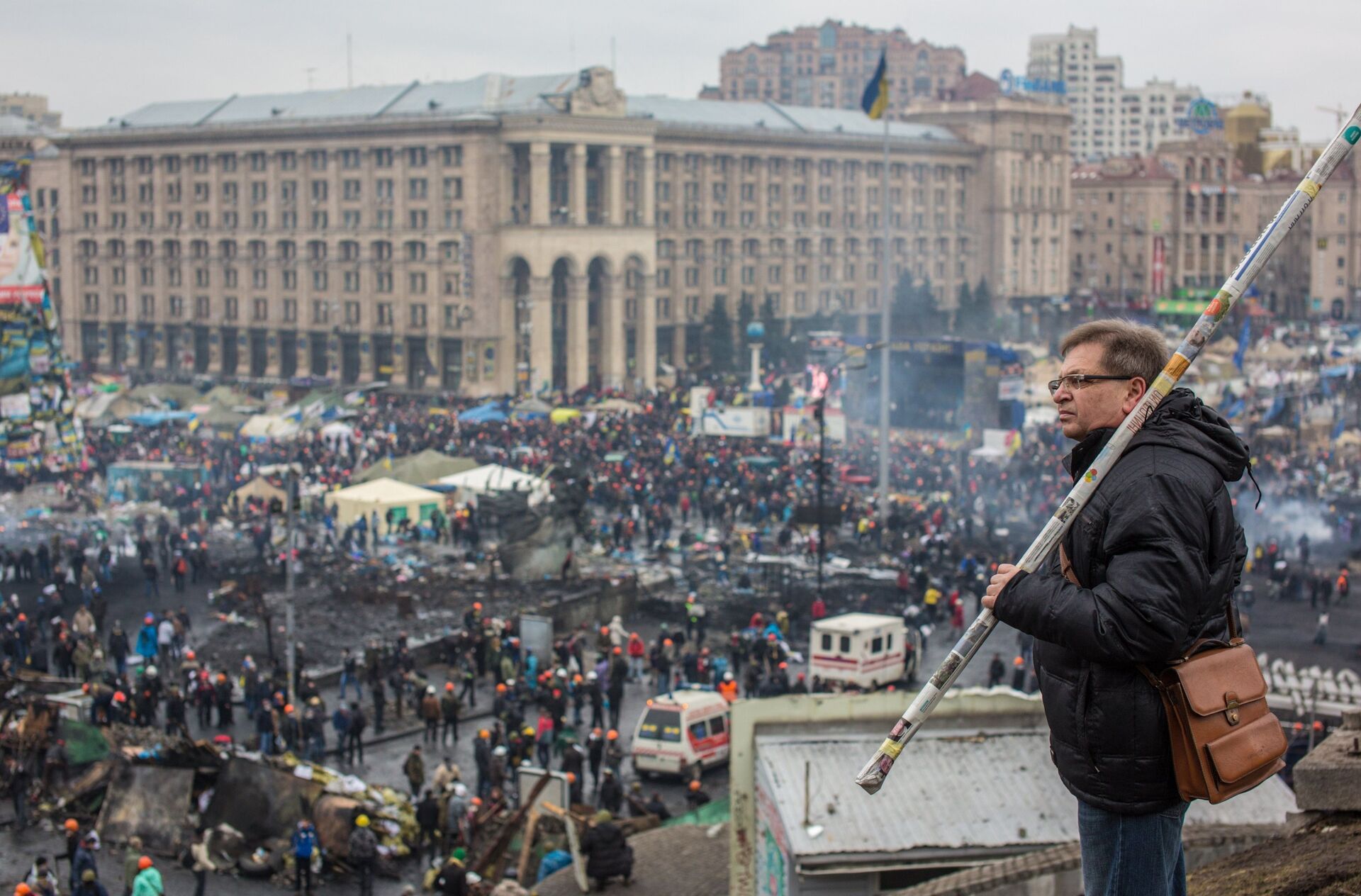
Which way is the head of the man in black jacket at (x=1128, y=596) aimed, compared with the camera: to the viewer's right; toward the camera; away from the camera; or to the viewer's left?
to the viewer's left

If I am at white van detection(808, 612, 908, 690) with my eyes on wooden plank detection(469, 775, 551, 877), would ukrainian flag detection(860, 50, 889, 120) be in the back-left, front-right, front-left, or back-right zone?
back-right

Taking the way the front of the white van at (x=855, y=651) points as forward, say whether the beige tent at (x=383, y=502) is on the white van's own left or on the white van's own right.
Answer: on the white van's own left

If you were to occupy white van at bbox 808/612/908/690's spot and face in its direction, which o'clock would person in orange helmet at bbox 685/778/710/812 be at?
The person in orange helmet is roughly at 5 o'clock from the white van.

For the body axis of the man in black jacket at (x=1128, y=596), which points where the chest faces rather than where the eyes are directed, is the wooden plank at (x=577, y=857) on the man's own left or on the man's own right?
on the man's own right

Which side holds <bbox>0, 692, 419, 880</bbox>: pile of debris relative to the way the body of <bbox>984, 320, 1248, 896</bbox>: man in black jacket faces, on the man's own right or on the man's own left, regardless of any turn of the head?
on the man's own right

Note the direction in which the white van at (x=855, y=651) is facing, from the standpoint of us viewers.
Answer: facing away from the viewer and to the right of the viewer

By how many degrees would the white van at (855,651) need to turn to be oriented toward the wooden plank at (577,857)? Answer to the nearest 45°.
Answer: approximately 135° to its right

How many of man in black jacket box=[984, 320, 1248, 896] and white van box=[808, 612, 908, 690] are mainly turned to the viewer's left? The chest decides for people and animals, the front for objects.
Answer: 1

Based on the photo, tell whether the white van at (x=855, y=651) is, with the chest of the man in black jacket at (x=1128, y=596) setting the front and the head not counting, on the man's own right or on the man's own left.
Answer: on the man's own right

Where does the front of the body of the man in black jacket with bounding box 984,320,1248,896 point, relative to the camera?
to the viewer's left
